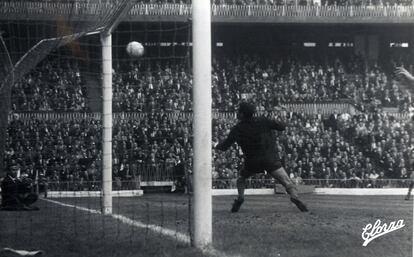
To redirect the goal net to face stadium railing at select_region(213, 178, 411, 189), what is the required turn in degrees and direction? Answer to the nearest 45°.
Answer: approximately 45° to its right

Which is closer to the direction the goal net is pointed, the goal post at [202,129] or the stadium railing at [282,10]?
the stadium railing

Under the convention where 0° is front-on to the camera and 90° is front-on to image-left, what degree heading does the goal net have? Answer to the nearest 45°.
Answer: approximately 225°

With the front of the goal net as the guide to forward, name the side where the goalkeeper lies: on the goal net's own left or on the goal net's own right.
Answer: on the goal net's own right

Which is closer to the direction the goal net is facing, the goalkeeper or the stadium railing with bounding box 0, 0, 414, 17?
the stadium railing

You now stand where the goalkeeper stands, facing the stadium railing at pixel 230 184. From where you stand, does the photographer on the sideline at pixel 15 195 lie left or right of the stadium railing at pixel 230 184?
left
